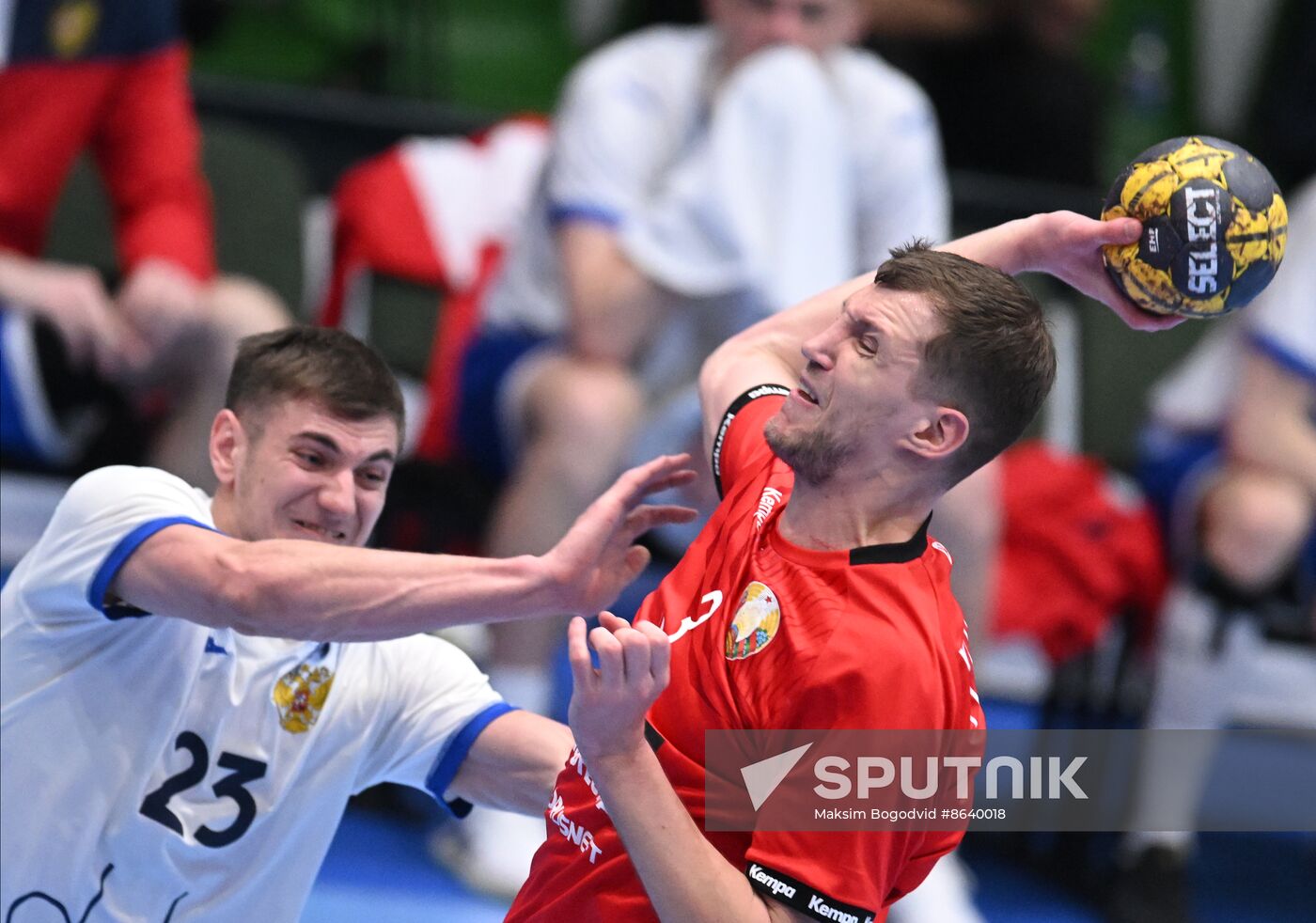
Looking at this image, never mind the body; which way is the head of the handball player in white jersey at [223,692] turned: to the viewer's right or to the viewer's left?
to the viewer's right

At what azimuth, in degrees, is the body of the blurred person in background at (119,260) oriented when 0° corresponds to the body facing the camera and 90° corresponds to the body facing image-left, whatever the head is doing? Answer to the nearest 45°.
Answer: approximately 0°

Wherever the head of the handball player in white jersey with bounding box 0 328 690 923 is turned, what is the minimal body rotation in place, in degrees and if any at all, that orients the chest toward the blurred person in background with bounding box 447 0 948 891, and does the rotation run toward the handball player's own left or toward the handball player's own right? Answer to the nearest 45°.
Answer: approximately 135° to the handball player's own left

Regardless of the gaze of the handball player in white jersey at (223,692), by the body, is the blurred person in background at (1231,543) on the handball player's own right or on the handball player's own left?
on the handball player's own left

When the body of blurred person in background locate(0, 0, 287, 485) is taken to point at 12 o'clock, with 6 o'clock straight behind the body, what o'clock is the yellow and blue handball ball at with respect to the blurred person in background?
The yellow and blue handball ball is roughly at 11 o'clock from the blurred person in background.

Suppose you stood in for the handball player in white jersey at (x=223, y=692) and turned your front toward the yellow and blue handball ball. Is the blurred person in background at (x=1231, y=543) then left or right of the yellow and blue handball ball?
left

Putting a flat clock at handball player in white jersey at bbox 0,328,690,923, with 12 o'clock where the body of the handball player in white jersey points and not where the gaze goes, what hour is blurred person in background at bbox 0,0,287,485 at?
The blurred person in background is roughly at 7 o'clock from the handball player in white jersey.

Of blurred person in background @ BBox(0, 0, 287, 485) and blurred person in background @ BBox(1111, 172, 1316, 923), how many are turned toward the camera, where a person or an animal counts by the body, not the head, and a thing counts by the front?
2

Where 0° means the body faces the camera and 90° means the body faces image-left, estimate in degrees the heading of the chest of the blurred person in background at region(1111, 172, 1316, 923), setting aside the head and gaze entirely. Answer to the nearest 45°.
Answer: approximately 0°

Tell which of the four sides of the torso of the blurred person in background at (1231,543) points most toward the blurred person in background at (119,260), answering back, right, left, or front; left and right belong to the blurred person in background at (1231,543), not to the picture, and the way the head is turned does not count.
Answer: right

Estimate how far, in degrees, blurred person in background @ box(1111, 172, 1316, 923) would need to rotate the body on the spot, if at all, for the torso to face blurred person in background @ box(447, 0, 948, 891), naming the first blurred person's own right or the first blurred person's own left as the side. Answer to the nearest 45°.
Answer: approximately 90° to the first blurred person's own right

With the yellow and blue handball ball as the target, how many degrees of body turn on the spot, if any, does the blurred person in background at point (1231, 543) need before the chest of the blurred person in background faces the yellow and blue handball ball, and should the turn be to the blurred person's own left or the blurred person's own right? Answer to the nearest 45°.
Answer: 0° — they already face it

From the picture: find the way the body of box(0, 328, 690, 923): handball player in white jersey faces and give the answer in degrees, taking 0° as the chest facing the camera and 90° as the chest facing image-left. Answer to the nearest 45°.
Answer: approximately 315°
